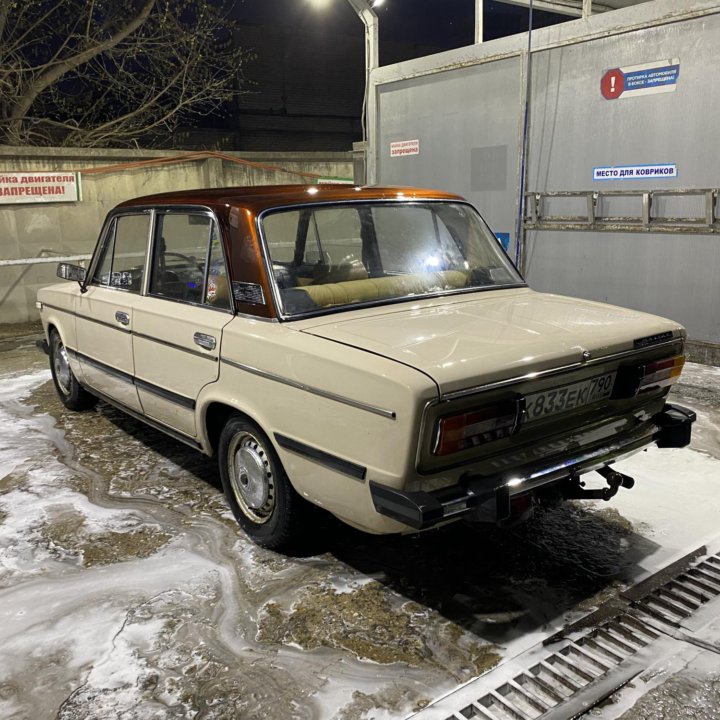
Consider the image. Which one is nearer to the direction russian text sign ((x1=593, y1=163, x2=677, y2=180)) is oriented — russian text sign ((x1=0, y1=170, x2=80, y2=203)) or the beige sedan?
the beige sedan

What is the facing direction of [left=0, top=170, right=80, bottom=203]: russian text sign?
toward the camera

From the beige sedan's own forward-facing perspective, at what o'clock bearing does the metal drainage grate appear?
The metal drainage grate is roughly at 6 o'clock from the beige sedan.

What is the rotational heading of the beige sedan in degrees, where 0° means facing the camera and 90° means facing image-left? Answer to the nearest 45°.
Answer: approximately 135°

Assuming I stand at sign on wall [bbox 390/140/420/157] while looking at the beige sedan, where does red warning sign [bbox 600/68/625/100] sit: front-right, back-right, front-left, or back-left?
front-left

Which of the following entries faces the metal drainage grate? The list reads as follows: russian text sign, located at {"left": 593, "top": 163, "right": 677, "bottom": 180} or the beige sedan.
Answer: the russian text sign

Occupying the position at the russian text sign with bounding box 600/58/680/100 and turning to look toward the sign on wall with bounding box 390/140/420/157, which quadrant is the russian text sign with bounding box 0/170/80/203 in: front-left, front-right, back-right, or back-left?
front-left

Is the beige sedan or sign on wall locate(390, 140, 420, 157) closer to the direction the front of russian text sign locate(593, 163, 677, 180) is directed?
the beige sedan

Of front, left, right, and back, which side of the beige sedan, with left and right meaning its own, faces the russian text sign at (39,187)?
front

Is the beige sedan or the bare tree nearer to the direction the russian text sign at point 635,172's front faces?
the beige sedan

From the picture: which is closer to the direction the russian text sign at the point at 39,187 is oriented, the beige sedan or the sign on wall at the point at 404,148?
the beige sedan

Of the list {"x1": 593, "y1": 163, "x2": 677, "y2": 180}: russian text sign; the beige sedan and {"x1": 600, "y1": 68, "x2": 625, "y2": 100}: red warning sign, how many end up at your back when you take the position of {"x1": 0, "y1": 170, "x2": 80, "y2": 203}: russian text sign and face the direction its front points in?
0

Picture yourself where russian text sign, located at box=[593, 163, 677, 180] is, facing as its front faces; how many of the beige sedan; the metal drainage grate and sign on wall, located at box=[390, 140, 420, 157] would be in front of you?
2

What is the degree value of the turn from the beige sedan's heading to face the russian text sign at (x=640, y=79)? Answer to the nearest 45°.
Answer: approximately 90° to its right

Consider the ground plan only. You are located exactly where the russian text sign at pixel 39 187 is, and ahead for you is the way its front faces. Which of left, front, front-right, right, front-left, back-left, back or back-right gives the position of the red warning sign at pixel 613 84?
front-left

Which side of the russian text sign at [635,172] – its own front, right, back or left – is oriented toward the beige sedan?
front

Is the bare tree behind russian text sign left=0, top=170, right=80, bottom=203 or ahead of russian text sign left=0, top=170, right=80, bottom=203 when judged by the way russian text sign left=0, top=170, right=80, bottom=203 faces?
behind

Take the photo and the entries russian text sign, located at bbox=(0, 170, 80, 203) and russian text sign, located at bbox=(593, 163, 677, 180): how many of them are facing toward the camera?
2

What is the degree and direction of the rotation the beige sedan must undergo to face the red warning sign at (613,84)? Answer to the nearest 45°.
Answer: approximately 90° to its right
